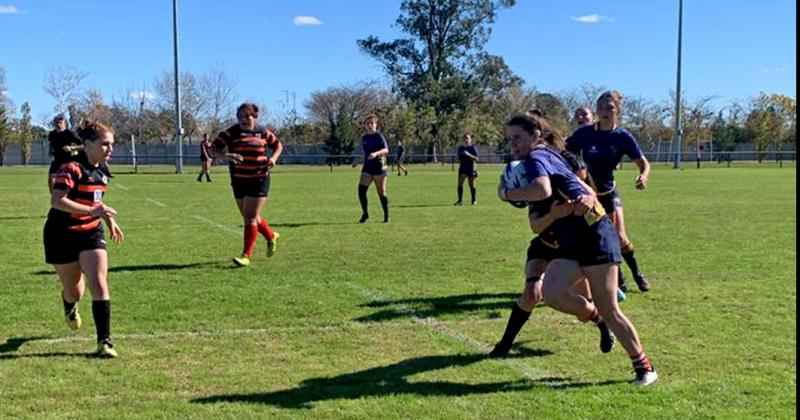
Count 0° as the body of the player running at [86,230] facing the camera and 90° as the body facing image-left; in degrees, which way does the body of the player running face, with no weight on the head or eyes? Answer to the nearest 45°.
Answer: approximately 315°

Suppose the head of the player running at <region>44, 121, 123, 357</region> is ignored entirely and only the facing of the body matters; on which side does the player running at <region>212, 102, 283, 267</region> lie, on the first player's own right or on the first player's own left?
on the first player's own left
